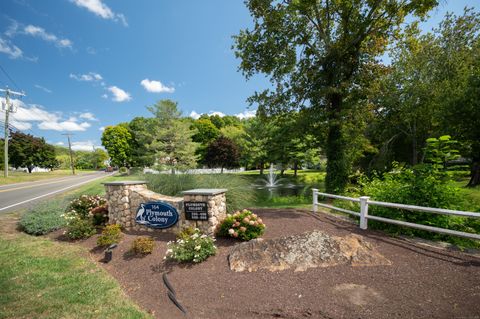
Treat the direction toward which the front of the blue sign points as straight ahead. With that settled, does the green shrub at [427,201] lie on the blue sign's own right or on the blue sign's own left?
on the blue sign's own left

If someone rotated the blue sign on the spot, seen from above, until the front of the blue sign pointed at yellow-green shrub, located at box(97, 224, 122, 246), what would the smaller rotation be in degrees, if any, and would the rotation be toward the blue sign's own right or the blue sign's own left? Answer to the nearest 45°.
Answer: approximately 90° to the blue sign's own right

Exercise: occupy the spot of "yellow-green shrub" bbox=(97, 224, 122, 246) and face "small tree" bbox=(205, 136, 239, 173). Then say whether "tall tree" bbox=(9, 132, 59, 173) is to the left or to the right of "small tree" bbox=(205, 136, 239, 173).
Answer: left

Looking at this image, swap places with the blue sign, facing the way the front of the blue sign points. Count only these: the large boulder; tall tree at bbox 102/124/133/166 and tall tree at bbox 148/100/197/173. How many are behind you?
2

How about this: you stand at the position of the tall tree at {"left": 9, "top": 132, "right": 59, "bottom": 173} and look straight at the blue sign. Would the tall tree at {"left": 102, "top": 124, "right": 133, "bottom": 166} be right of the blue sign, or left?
left

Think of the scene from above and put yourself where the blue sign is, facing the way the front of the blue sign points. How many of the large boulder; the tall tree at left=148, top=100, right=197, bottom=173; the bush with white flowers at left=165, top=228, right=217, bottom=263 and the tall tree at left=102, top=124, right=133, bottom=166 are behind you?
2

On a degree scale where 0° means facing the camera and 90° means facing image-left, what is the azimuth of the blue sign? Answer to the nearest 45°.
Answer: approximately 0°

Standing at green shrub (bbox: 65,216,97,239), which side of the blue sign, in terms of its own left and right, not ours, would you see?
right

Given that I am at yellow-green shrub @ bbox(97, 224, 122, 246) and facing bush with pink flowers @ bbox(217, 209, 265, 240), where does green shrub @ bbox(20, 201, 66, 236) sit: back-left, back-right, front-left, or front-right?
back-left

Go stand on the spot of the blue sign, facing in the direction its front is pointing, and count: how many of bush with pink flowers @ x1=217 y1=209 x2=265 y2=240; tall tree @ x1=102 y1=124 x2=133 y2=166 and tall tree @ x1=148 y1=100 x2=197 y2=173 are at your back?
2

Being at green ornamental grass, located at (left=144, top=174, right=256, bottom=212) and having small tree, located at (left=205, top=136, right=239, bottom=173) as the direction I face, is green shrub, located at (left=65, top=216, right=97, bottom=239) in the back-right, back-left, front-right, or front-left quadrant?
back-left

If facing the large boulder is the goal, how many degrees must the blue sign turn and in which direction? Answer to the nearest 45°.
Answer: approximately 45° to its left

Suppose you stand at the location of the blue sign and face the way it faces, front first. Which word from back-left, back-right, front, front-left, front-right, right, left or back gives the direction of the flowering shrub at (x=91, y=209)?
back-right

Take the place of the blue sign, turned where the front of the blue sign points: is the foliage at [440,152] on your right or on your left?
on your left
